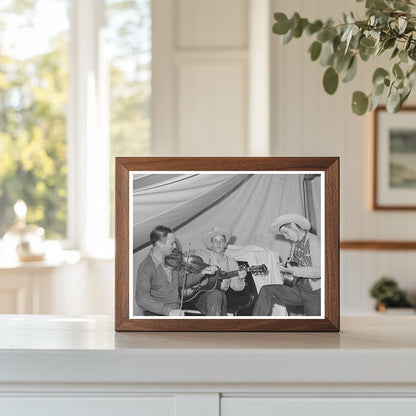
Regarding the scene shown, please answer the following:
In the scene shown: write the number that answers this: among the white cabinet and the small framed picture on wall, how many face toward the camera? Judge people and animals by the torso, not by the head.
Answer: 2

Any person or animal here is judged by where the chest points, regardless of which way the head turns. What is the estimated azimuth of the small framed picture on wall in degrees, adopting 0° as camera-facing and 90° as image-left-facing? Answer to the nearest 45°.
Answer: approximately 0°

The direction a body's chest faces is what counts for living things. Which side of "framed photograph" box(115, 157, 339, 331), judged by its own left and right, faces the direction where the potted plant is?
back

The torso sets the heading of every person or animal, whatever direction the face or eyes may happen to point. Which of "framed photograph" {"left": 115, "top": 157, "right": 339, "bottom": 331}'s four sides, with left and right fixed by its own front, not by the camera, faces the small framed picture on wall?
back

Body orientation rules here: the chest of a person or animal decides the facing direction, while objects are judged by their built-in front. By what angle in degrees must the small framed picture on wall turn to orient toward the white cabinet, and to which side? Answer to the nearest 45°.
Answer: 0° — it already faces it

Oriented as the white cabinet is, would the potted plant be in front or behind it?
behind
